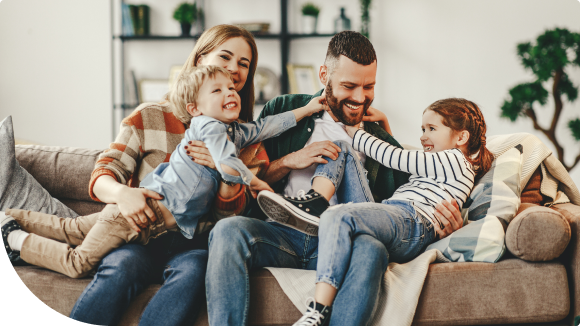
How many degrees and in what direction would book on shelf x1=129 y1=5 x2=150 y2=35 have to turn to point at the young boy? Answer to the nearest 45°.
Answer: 0° — it already faces them

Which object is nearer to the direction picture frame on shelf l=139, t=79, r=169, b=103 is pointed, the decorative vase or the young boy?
the young boy

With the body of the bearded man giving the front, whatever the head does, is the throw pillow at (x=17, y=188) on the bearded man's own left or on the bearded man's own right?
on the bearded man's own right

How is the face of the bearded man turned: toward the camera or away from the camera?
toward the camera

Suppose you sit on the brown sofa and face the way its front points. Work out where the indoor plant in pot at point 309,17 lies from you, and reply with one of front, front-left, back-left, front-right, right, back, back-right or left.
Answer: back

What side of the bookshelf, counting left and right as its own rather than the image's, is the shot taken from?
front

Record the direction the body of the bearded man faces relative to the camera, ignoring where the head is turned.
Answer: toward the camera

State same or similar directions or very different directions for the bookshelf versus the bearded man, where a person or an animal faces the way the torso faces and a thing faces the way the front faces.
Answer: same or similar directions

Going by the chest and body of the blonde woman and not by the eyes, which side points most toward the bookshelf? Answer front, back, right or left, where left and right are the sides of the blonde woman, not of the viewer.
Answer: back

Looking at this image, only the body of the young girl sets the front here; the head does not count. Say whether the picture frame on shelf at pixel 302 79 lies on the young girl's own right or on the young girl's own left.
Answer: on the young girl's own right

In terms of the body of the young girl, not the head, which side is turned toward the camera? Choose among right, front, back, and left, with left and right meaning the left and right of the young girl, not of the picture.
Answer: left

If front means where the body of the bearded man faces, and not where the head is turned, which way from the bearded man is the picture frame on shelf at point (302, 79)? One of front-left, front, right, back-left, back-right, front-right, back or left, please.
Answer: back

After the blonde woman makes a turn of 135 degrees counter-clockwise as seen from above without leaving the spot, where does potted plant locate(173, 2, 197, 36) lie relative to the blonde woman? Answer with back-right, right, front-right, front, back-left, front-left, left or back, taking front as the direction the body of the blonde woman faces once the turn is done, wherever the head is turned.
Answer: front-left
